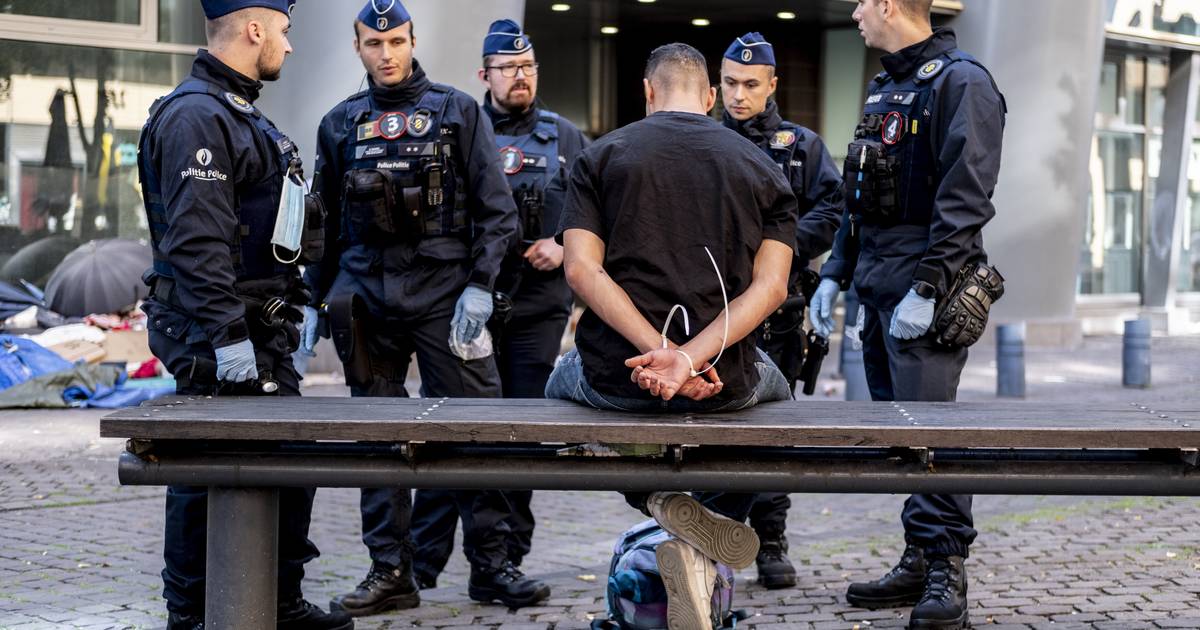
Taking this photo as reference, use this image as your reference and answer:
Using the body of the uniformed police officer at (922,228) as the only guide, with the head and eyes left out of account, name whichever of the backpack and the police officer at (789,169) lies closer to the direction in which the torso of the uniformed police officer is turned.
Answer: the backpack

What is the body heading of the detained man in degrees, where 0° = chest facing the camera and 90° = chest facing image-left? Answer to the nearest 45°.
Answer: approximately 180°

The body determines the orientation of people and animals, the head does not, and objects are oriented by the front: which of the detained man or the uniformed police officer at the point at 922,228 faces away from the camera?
the detained man

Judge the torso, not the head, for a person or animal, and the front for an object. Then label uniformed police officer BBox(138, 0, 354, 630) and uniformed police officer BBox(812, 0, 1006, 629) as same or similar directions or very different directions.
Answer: very different directions

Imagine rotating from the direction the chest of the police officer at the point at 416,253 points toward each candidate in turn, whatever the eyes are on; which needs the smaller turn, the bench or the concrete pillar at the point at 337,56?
the bench

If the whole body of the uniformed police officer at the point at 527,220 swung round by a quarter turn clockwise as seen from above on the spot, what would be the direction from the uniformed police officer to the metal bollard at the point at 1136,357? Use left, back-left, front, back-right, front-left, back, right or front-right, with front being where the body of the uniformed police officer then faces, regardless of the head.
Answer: back-right

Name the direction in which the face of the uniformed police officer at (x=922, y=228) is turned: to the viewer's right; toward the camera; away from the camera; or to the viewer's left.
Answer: to the viewer's left

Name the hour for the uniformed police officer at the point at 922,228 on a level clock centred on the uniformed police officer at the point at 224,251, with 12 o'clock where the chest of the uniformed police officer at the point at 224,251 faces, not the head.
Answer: the uniformed police officer at the point at 922,228 is roughly at 12 o'clock from the uniformed police officer at the point at 224,251.

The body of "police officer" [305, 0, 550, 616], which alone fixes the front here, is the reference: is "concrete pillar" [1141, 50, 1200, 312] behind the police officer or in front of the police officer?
behind

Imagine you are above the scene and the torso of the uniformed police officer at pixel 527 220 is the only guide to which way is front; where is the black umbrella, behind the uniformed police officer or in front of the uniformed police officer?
behind

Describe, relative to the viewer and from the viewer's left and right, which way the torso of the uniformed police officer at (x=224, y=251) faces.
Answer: facing to the right of the viewer

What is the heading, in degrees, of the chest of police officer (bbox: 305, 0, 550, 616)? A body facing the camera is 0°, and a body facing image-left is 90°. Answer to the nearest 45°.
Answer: approximately 0°

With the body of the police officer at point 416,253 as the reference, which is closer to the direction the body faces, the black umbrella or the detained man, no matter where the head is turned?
the detained man

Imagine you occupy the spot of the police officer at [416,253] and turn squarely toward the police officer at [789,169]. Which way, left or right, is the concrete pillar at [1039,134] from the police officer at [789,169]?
left
